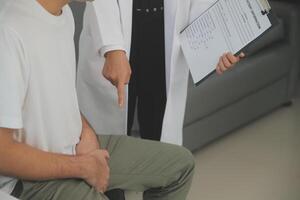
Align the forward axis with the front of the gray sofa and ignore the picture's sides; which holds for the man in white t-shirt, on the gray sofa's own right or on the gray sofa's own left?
on the gray sofa's own right

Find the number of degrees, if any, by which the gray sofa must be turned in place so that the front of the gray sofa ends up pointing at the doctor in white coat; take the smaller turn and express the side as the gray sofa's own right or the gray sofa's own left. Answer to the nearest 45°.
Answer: approximately 90° to the gray sofa's own right
